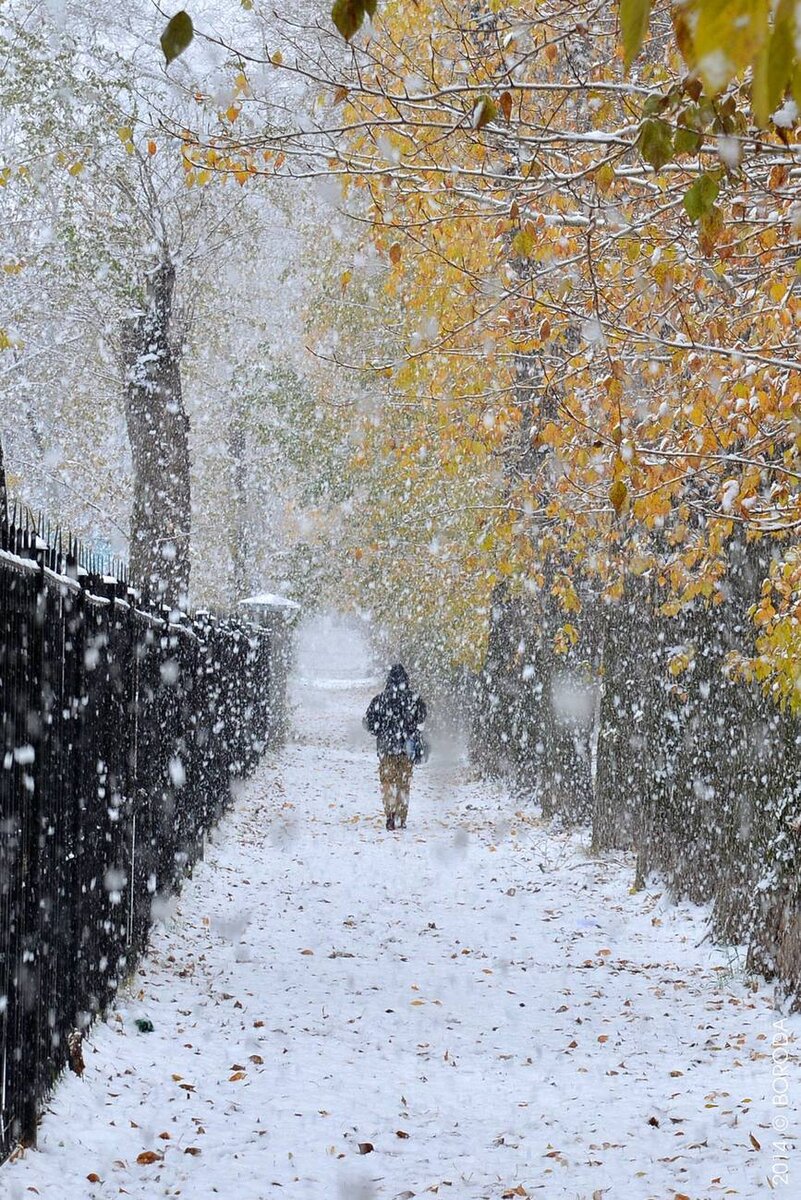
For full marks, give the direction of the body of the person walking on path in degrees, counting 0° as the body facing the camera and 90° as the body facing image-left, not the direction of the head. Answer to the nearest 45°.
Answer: approximately 180°

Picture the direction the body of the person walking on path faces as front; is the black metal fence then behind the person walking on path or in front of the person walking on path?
behind

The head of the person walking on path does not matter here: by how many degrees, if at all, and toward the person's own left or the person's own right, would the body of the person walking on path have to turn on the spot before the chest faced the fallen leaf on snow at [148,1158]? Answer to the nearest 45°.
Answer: approximately 180°
